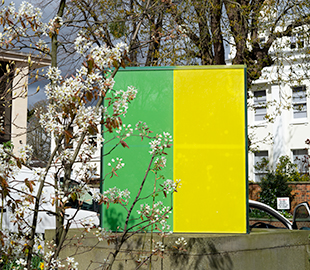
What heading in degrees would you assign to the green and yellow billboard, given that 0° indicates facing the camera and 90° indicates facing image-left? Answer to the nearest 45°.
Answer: approximately 0°

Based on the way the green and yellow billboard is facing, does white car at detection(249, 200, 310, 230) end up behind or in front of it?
behind
